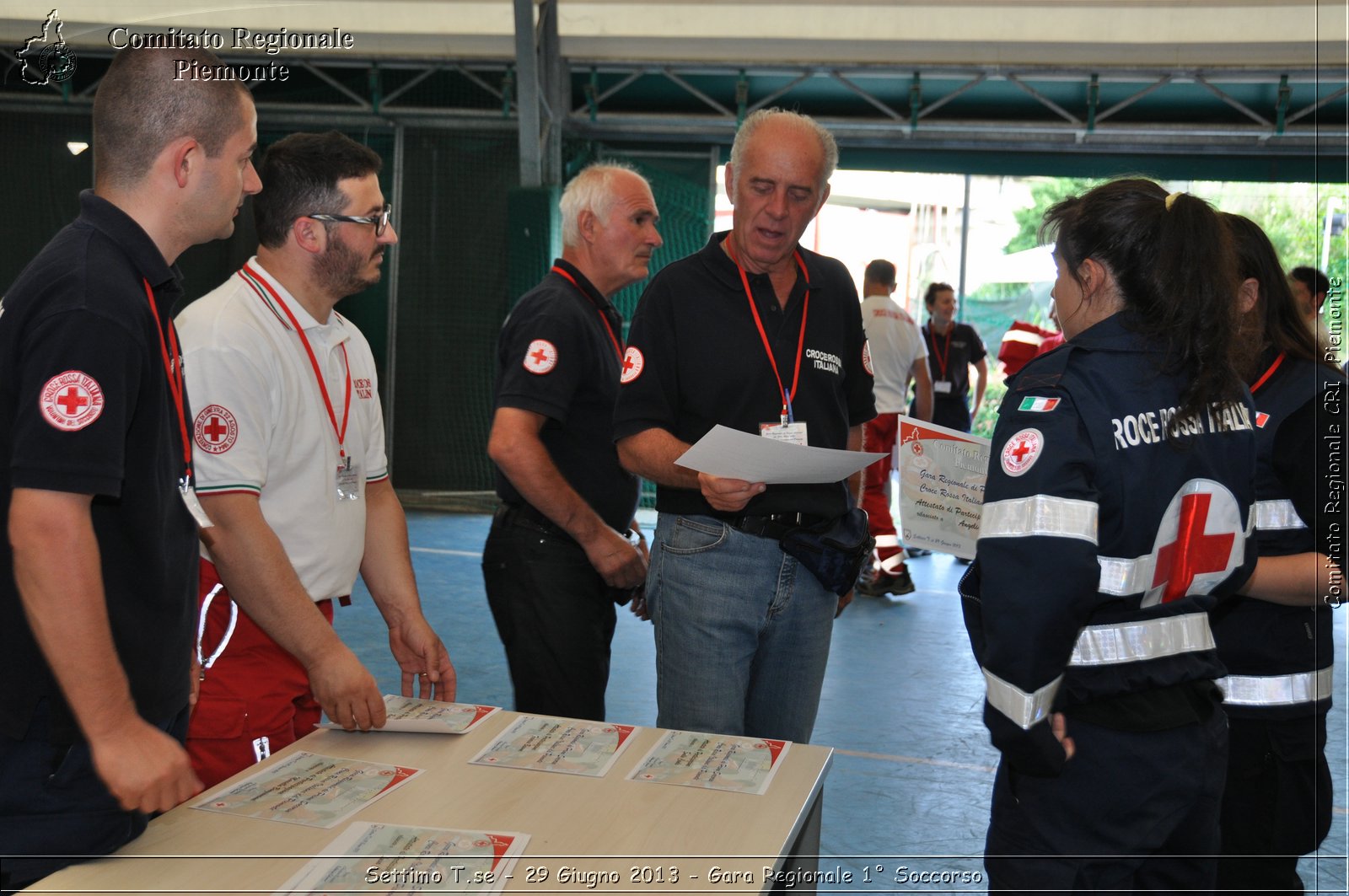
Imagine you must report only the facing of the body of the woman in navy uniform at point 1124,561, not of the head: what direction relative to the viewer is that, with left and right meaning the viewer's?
facing away from the viewer and to the left of the viewer

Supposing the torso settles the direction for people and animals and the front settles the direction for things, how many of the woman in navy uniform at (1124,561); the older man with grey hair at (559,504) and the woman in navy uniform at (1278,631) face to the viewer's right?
1

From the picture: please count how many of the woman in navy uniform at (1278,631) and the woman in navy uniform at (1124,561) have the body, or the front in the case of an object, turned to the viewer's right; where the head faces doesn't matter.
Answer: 0

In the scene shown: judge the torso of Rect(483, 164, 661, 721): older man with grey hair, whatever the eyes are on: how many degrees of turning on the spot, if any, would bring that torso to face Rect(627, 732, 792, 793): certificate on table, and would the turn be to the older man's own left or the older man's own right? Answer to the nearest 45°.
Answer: approximately 90° to the older man's own right

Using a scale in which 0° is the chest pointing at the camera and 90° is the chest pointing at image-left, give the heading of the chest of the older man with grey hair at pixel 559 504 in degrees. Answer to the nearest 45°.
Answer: approximately 270°

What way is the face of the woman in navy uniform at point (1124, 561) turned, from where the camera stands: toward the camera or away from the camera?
away from the camera

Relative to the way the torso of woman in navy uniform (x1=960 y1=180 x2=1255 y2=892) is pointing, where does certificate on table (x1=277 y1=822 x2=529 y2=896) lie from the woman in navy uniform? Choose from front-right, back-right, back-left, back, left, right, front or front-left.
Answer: left

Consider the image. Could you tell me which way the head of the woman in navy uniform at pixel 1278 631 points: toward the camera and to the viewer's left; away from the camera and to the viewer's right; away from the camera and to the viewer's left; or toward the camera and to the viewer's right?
away from the camera and to the viewer's left

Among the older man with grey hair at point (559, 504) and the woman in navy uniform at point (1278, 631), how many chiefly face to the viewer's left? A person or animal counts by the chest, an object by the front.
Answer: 1

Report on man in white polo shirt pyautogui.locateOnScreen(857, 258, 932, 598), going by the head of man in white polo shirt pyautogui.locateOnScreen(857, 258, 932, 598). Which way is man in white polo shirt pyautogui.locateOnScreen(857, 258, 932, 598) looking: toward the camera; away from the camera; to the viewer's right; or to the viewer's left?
away from the camera

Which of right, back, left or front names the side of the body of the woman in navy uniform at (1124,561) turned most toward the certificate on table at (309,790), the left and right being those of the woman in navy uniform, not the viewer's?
left

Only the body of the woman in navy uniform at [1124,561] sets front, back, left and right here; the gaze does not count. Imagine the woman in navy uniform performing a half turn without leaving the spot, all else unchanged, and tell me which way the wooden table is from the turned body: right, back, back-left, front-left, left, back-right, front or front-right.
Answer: right

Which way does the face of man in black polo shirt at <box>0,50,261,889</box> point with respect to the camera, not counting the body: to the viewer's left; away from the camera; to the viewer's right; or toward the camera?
to the viewer's right

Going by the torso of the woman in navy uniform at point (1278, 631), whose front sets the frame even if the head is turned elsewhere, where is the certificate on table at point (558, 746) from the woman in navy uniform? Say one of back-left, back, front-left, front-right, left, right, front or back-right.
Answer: front-left
